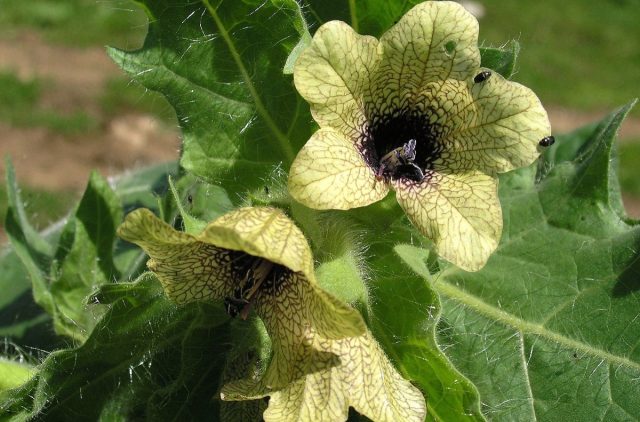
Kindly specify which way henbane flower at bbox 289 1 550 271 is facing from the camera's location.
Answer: facing the viewer

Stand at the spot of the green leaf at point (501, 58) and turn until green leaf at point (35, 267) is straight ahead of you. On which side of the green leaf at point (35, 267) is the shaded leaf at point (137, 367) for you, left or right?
left

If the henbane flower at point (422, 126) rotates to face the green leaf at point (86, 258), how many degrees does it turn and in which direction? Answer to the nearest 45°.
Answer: approximately 90° to its right

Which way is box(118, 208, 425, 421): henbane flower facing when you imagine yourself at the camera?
facing the viewer and to the left of the viewer

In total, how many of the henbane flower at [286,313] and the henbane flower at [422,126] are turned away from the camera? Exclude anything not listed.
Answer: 0

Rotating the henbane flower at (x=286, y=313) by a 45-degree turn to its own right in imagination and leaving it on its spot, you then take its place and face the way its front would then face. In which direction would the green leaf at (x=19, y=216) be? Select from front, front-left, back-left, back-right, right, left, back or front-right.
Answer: front-right
